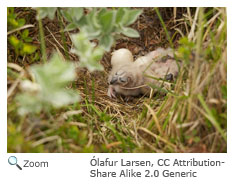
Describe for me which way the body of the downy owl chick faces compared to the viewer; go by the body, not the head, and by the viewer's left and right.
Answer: facing the viewer and to the left of the viewer
